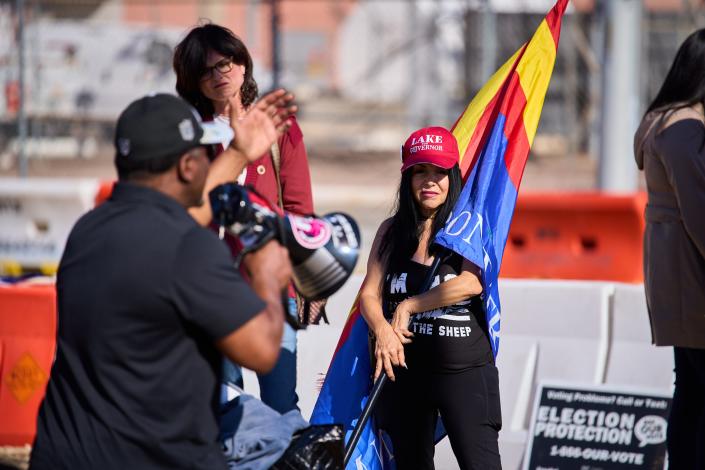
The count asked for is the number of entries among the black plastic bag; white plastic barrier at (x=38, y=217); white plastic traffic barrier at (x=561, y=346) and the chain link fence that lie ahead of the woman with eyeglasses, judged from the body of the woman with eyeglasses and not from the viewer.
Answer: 1

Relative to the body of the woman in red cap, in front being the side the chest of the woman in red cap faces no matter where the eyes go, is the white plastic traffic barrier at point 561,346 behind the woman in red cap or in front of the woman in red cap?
behind

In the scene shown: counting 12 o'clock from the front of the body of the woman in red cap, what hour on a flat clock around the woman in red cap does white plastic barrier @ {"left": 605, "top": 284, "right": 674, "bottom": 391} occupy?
The white plastic barrier is roughly at 7 o'clock from the woman in red cap.

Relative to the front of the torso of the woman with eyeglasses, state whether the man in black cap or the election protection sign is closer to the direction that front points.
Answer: the man in black cap

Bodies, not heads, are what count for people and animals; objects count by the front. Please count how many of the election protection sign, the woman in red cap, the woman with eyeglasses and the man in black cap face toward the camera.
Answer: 3

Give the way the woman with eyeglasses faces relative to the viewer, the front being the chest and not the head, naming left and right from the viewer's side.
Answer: facing the viewer

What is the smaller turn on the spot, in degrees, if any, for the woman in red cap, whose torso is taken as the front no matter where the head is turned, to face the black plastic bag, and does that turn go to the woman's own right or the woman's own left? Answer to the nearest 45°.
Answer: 0° — they already face it

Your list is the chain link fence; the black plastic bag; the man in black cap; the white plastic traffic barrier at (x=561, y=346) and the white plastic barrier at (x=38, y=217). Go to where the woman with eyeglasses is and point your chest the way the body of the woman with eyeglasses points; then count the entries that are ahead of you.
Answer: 2

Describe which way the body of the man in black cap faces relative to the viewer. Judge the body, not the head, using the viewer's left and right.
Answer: facing away from the viewer and to the right of the viewer

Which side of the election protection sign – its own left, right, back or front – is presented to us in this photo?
front

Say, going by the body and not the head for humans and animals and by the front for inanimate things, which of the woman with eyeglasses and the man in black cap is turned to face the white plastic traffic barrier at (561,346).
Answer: the man in black cap

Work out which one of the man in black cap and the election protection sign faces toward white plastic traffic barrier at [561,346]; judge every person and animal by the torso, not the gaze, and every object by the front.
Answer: the man in black cap

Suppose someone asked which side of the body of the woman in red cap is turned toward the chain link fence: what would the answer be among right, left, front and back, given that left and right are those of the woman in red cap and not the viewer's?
back

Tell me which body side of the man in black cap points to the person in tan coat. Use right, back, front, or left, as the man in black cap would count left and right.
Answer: front

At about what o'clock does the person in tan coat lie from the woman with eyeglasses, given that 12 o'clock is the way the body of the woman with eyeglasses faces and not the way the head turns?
The person in tan coat is roughly at 9 o'clock from the woman with eyeglasses.
